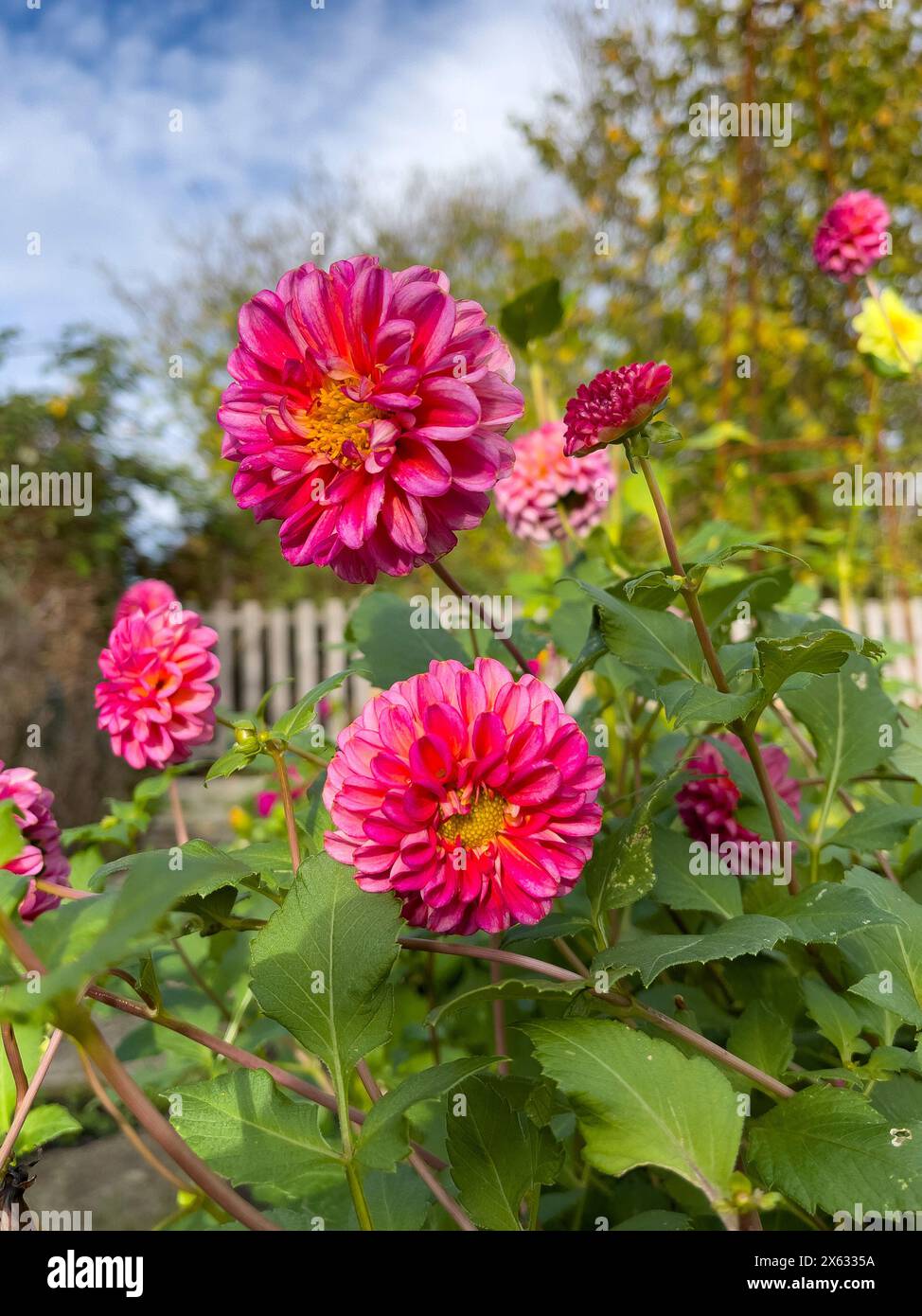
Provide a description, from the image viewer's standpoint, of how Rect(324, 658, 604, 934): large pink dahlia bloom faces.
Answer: facing the viewer

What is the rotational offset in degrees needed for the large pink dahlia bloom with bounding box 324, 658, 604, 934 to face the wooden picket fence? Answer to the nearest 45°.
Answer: approximately 180°

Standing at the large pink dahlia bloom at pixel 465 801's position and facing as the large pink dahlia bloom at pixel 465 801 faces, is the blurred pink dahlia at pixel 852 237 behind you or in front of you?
behind

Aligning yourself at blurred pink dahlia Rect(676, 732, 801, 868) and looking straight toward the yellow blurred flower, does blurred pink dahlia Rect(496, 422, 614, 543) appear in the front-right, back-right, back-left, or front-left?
front-left

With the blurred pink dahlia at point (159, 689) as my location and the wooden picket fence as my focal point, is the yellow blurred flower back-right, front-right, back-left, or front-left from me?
front-right
